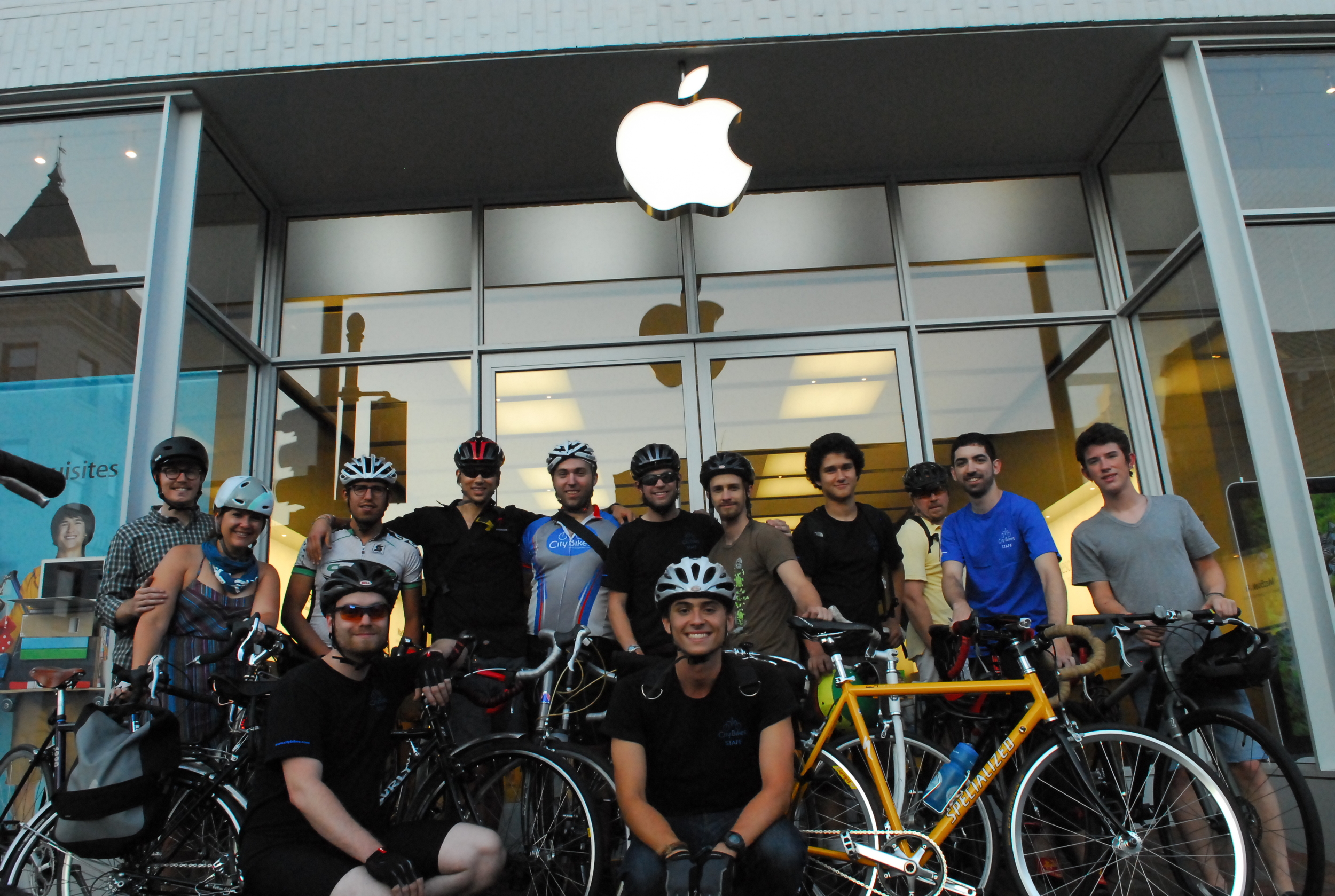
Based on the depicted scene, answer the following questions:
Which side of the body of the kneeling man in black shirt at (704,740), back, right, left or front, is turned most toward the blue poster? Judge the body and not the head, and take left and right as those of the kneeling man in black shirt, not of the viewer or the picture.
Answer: right

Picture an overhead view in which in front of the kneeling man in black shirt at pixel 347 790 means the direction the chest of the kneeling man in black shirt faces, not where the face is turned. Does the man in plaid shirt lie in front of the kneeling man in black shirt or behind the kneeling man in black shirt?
behind

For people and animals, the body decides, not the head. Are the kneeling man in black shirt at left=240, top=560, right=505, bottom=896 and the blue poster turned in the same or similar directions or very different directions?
same or similar directions

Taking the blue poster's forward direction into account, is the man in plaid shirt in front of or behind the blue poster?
in front

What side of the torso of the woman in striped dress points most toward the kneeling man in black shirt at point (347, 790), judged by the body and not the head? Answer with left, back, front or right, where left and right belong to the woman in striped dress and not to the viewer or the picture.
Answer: front

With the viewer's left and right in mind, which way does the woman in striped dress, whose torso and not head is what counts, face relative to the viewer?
facing the viewer and to the right of the viewer

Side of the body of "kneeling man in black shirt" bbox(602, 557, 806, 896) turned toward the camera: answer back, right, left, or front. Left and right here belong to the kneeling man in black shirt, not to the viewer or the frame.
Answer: front

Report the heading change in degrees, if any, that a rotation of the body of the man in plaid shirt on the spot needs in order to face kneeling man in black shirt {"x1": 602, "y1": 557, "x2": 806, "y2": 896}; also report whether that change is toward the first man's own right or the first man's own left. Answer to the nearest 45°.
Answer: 0° — they already face them

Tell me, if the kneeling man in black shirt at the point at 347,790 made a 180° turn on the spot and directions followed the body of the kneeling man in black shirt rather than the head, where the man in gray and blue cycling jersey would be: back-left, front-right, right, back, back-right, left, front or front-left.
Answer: right

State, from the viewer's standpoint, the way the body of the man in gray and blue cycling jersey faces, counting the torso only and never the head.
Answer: toward the camera

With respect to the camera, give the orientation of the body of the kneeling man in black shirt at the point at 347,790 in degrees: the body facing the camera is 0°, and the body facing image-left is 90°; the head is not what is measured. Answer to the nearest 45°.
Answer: approximately 315°
